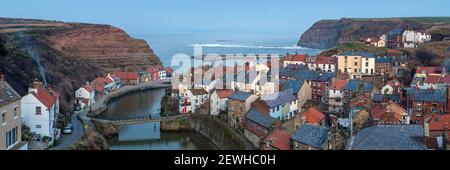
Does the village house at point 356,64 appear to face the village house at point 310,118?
yes

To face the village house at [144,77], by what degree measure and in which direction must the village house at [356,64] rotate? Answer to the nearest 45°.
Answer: approximately 135° to its right

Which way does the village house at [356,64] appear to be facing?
toward the camera

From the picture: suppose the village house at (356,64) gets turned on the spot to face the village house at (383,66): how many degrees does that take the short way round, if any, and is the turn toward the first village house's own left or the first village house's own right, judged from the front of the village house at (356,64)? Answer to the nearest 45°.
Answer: approximately 90° to the first village house's own left

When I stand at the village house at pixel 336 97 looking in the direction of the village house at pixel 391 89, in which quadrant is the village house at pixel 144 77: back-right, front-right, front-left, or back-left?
back-left

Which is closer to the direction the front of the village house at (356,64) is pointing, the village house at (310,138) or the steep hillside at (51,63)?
the village house

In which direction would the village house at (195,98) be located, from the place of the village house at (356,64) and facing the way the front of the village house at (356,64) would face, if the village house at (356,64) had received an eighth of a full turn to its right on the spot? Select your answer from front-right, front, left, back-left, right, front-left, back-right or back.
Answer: front

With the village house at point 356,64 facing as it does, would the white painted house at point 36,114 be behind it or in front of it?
in front

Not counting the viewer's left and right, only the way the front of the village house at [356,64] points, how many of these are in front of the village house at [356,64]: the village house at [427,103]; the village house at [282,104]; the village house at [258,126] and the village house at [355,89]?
4

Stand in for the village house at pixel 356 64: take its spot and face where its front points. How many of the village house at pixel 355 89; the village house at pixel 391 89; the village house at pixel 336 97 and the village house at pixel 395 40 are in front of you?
3

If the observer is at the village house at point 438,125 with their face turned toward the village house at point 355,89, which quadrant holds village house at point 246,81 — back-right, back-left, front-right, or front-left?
front-left

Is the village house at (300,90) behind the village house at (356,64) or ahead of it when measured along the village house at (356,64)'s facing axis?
ahead

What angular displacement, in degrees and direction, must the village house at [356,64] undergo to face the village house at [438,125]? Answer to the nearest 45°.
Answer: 0° — it already faces it

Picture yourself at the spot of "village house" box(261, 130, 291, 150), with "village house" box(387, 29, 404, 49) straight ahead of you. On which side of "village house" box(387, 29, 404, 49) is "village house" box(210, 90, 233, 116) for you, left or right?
left

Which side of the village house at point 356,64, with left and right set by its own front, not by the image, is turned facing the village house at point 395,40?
back

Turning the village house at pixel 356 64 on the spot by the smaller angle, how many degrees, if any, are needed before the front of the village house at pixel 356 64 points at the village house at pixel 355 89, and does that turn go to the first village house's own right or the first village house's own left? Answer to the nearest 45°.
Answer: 0° — it already faces it
